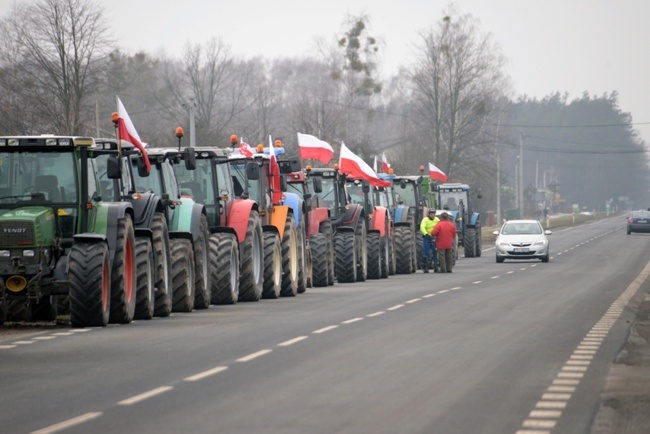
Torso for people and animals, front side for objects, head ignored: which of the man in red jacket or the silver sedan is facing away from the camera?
the man in red jacket

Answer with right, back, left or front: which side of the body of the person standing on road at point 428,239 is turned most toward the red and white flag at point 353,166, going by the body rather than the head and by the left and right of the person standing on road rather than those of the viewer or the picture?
right

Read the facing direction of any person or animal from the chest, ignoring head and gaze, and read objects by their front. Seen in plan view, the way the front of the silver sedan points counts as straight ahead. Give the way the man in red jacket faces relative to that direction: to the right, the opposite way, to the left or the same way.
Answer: the opposite way

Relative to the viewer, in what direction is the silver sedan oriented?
toward the camera

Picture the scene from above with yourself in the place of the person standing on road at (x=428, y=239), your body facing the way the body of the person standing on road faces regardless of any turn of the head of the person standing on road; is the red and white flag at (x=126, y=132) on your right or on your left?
on your right

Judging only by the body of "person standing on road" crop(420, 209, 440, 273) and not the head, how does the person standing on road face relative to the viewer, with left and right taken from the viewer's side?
facing the viewer and to the right of the viewer

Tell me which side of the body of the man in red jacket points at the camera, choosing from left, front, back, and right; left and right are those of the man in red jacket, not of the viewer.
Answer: back

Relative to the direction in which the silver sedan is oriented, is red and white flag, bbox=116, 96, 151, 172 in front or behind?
in front

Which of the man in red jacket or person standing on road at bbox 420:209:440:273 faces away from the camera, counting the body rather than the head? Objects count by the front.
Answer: the man in red jacket

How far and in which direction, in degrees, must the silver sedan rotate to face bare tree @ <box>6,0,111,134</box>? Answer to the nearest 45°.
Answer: approximately 90° to its right

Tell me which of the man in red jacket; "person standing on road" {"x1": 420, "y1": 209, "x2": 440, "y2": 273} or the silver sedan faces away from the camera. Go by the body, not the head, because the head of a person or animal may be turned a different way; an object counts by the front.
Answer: the man in red jacket

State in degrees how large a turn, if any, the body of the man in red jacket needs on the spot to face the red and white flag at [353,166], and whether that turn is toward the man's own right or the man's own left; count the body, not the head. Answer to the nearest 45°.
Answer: approximately 135° to the man's own left

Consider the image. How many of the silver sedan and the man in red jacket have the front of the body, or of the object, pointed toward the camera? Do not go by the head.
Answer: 1
